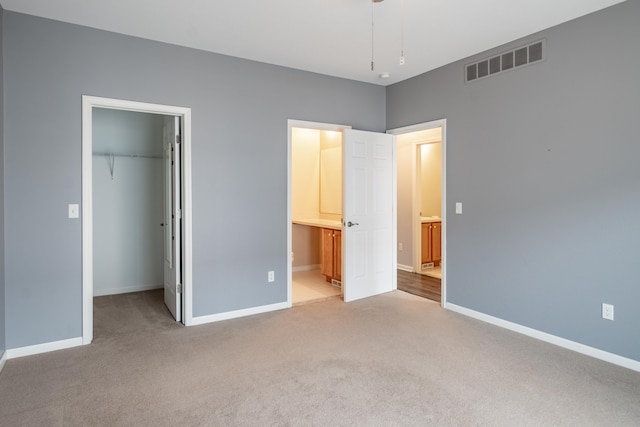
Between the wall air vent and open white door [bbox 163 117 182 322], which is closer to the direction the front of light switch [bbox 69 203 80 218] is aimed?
the wall air vent

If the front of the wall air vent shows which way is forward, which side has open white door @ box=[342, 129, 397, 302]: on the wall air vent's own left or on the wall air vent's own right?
on the wall air vent's own right

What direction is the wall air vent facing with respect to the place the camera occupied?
facing the viewer and to the left of the viewer

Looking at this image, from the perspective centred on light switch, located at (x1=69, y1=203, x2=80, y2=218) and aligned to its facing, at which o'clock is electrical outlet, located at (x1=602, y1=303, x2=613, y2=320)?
The electrical outlet is roughly at 10 o'clock from the light switch.

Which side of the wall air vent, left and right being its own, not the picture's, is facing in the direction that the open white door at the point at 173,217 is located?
front

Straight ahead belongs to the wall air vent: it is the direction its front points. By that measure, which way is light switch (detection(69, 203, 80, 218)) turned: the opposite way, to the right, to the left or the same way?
to the left

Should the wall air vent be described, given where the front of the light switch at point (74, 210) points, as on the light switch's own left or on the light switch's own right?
on the light switch's own left

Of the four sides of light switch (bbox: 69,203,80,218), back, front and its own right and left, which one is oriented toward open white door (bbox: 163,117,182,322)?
left

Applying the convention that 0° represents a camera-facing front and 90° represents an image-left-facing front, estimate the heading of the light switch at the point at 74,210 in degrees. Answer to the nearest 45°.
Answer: approximately 0°

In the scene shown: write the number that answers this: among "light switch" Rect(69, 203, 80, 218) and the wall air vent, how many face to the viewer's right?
0
